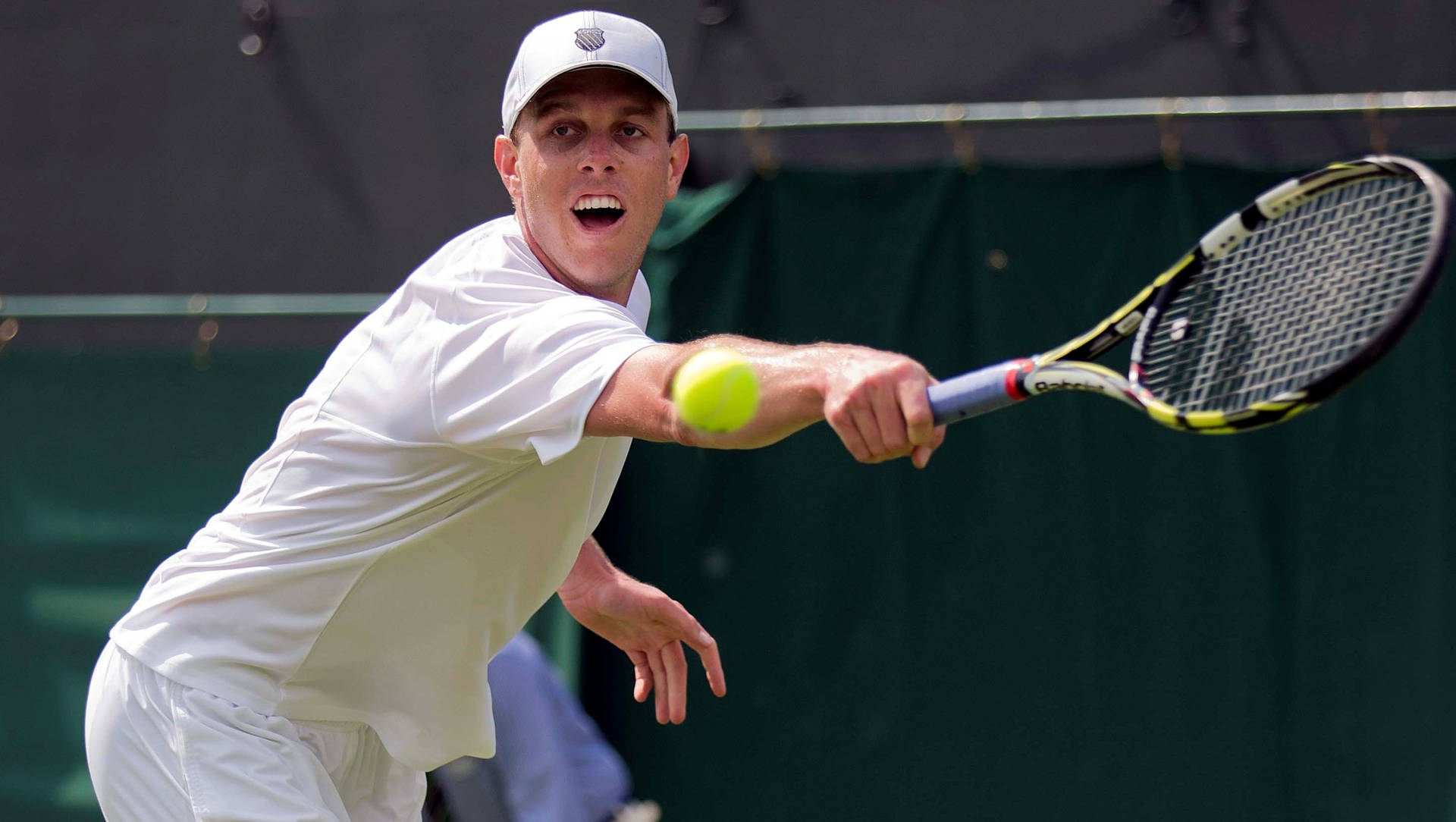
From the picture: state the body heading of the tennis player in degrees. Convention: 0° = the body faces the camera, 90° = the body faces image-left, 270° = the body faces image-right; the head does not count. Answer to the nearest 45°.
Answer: approximately 270°

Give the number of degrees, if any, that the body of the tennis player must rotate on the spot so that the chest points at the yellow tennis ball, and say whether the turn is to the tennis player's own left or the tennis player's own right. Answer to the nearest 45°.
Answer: approximately 45° to the tennis player's own right

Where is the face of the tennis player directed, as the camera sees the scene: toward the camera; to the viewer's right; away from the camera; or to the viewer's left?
toward the camera
